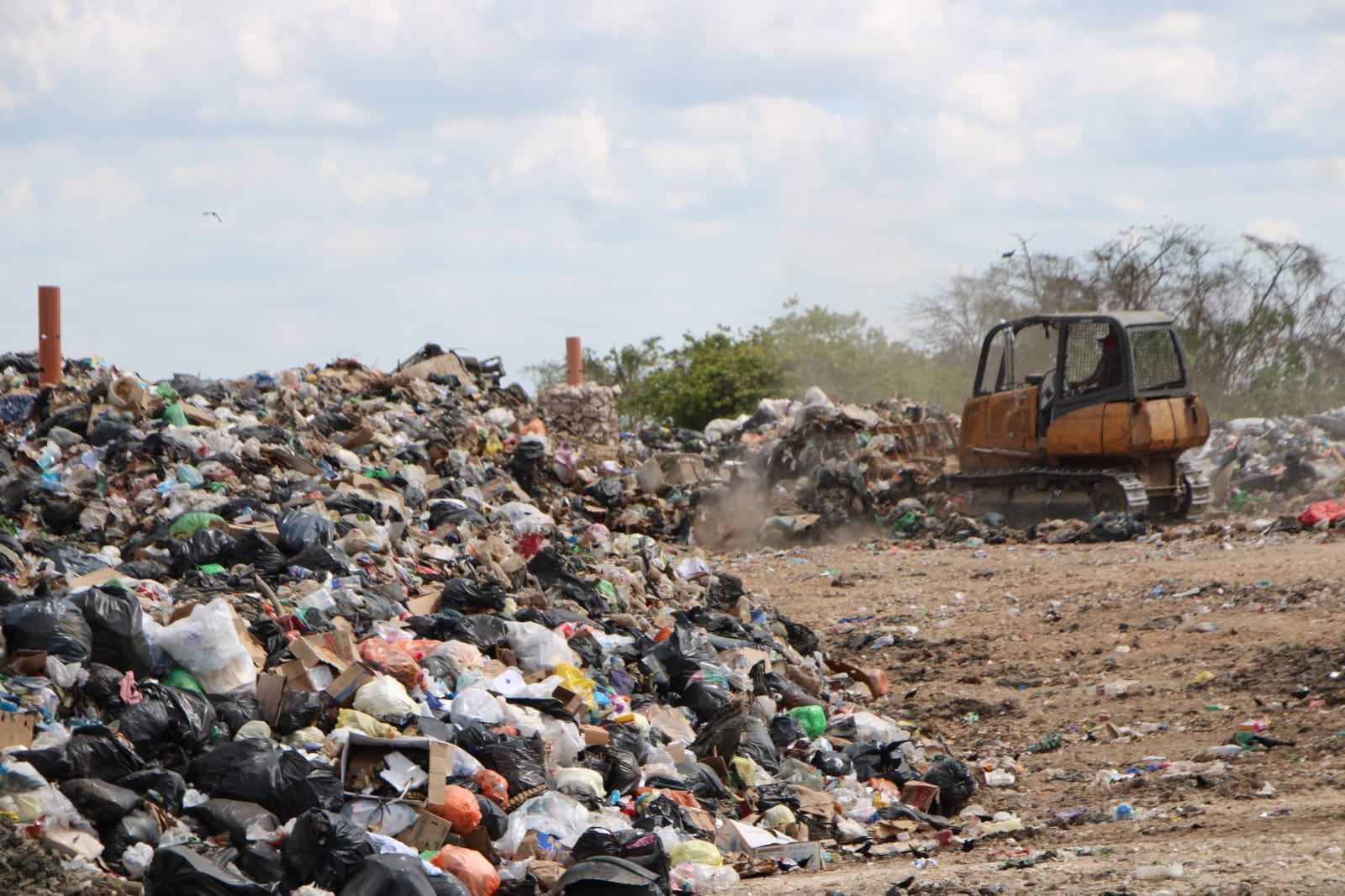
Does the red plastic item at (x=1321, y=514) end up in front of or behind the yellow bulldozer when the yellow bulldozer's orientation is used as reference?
behind

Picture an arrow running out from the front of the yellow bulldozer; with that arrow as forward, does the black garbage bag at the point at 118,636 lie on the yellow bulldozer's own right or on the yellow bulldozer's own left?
on the yellow bulldozer's own left

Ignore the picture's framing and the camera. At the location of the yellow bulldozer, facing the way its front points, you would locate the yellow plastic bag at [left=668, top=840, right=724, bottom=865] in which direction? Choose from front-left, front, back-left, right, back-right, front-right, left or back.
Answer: back-left

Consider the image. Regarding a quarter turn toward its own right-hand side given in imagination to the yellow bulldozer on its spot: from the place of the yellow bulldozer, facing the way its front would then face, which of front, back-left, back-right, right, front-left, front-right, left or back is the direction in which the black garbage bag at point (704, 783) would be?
back-right

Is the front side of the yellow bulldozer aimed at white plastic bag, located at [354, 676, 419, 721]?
no

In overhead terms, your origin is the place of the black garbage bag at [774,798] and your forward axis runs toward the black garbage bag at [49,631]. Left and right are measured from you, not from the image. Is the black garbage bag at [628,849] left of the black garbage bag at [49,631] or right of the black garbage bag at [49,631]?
left

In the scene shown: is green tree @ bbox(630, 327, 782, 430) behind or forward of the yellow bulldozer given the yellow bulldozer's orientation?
forward

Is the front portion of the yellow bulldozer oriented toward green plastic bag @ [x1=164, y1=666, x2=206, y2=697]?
no

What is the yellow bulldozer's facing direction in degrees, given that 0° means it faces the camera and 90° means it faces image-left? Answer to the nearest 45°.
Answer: approximately 135°

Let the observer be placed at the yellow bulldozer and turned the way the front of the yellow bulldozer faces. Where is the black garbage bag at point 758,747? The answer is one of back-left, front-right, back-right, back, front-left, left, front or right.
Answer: back-left

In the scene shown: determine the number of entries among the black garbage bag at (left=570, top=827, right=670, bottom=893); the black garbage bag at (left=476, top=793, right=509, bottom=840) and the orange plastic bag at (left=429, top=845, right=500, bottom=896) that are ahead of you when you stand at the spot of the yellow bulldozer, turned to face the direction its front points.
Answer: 0

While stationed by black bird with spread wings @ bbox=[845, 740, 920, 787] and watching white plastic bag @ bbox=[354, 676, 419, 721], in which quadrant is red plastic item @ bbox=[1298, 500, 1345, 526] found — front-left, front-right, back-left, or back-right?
back-right

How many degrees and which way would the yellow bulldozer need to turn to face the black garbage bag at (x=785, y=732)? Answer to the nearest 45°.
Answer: approximately 135° to its left

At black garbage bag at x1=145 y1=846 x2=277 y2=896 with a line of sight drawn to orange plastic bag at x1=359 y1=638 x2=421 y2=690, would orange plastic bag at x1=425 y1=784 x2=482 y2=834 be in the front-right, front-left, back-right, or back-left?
front-right

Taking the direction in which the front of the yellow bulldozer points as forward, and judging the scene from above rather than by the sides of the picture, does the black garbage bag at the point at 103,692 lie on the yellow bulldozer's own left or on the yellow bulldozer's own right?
on the yellow bulldozer's own left
